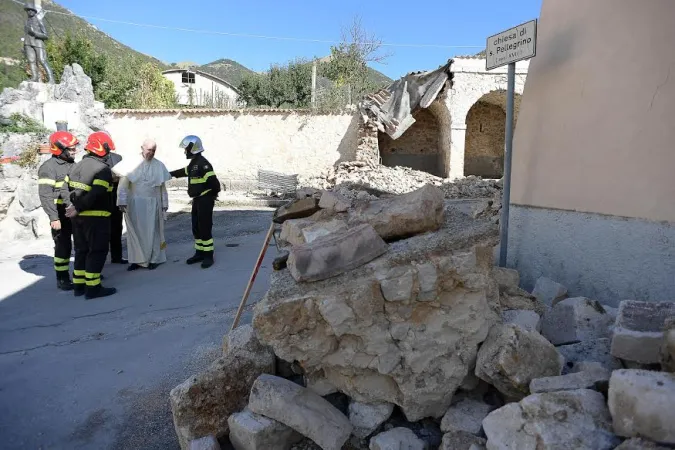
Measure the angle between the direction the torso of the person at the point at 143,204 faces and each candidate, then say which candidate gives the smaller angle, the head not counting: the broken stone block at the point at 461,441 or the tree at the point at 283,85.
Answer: the broken stone block

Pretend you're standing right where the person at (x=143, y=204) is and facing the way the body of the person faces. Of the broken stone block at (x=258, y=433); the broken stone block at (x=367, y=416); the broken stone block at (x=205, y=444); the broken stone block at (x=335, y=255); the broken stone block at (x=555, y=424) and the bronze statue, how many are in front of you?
5

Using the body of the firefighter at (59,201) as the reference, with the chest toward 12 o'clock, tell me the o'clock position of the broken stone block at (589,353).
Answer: The broken stone block is roughly at 2 o'clock from the firefighter.

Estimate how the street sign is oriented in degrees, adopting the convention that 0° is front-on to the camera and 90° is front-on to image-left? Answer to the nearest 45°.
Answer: approximately 45°

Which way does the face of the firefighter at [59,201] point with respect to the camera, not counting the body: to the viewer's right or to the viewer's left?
to the viewer's right

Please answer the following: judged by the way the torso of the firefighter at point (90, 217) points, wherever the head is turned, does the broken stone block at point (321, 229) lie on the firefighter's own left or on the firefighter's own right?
on the firefighter's own right

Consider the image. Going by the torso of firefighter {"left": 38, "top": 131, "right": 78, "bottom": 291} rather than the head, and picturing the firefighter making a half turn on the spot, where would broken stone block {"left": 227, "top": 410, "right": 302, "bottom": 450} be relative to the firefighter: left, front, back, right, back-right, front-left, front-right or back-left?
left

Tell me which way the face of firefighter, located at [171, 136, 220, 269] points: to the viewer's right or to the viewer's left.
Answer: to the viewer's left

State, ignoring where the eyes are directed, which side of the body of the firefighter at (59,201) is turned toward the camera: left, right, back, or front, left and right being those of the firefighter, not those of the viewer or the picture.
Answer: right

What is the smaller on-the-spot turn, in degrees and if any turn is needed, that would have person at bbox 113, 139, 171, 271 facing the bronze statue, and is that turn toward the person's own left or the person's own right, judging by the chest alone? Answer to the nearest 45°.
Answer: approximately 180°

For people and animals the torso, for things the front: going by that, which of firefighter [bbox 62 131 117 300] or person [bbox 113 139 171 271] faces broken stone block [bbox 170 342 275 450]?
the person
